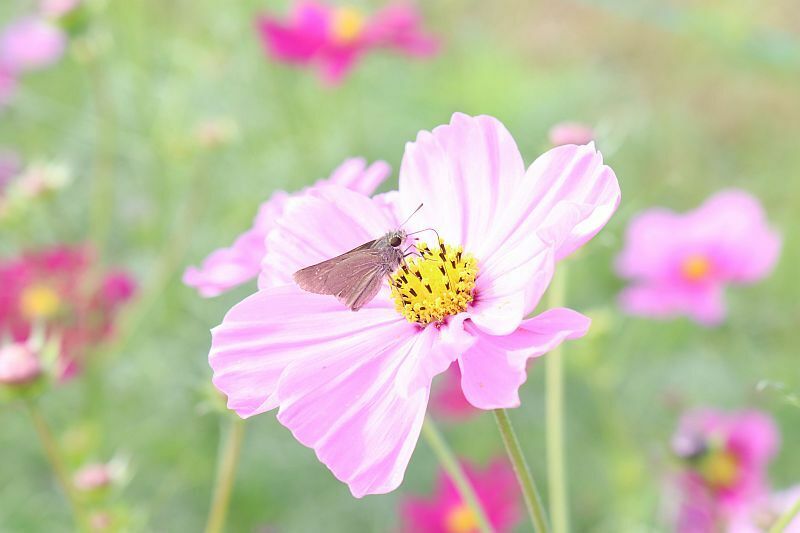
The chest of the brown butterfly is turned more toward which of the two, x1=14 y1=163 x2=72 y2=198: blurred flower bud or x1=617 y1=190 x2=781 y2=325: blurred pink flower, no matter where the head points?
the blurred pink flower

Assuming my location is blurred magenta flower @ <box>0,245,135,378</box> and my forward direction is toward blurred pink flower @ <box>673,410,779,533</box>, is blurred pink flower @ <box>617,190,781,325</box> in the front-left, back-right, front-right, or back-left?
front-left

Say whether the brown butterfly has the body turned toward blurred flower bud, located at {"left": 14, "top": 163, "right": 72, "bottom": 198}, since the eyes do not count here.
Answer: no

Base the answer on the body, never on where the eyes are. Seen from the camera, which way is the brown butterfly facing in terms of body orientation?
to the viewer's right

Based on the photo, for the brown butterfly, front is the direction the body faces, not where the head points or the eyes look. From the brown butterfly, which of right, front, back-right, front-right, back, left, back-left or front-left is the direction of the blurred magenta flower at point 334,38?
left

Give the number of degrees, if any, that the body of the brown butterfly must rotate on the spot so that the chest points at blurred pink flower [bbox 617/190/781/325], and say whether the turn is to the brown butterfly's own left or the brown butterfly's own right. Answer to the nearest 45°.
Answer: approximately 45° to the brown butterfly's own left
